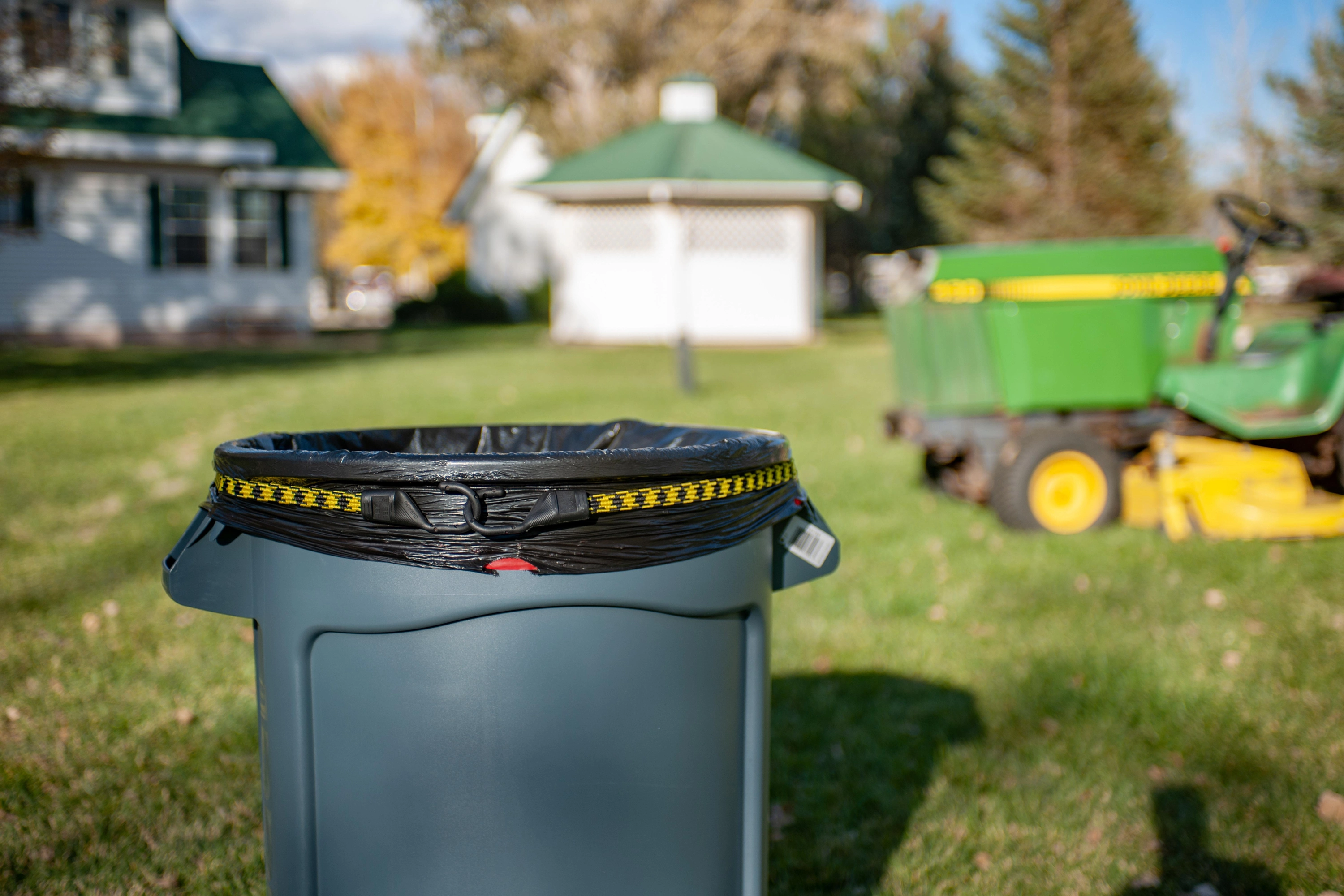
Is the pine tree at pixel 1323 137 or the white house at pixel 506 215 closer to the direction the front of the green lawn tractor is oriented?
the white house

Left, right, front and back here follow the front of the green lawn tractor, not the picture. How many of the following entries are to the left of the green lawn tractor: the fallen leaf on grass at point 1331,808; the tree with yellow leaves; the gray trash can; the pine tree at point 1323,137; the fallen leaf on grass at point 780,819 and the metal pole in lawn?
3

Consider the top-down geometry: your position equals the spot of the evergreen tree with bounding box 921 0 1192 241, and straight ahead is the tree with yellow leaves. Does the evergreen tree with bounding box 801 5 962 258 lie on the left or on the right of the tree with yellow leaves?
right

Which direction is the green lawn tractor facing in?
to the viewer's left

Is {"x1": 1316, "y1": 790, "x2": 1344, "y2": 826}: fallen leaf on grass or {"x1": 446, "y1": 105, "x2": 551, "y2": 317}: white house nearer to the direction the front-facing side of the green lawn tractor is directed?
the white house

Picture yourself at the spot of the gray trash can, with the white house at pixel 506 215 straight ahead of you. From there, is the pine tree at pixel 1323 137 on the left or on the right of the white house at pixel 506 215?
right

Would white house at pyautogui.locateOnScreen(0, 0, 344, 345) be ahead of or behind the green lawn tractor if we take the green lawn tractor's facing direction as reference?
ahead

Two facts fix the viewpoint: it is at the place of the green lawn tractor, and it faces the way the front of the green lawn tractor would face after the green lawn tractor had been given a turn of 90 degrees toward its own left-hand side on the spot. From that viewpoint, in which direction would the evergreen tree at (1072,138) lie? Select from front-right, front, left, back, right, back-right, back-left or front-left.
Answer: back
